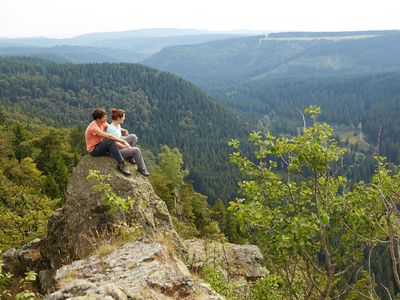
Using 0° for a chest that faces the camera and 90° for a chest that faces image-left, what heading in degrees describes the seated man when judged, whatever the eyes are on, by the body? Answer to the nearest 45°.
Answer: approximately 270°

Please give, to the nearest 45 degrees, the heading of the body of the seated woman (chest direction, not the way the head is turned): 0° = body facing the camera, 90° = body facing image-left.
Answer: approximately 270°

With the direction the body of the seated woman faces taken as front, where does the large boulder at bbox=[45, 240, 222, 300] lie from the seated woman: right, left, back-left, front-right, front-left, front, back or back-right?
right

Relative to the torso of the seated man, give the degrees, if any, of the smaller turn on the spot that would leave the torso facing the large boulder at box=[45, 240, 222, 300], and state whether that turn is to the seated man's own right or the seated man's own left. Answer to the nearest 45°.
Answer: approximately 90° to the seated man's own right
